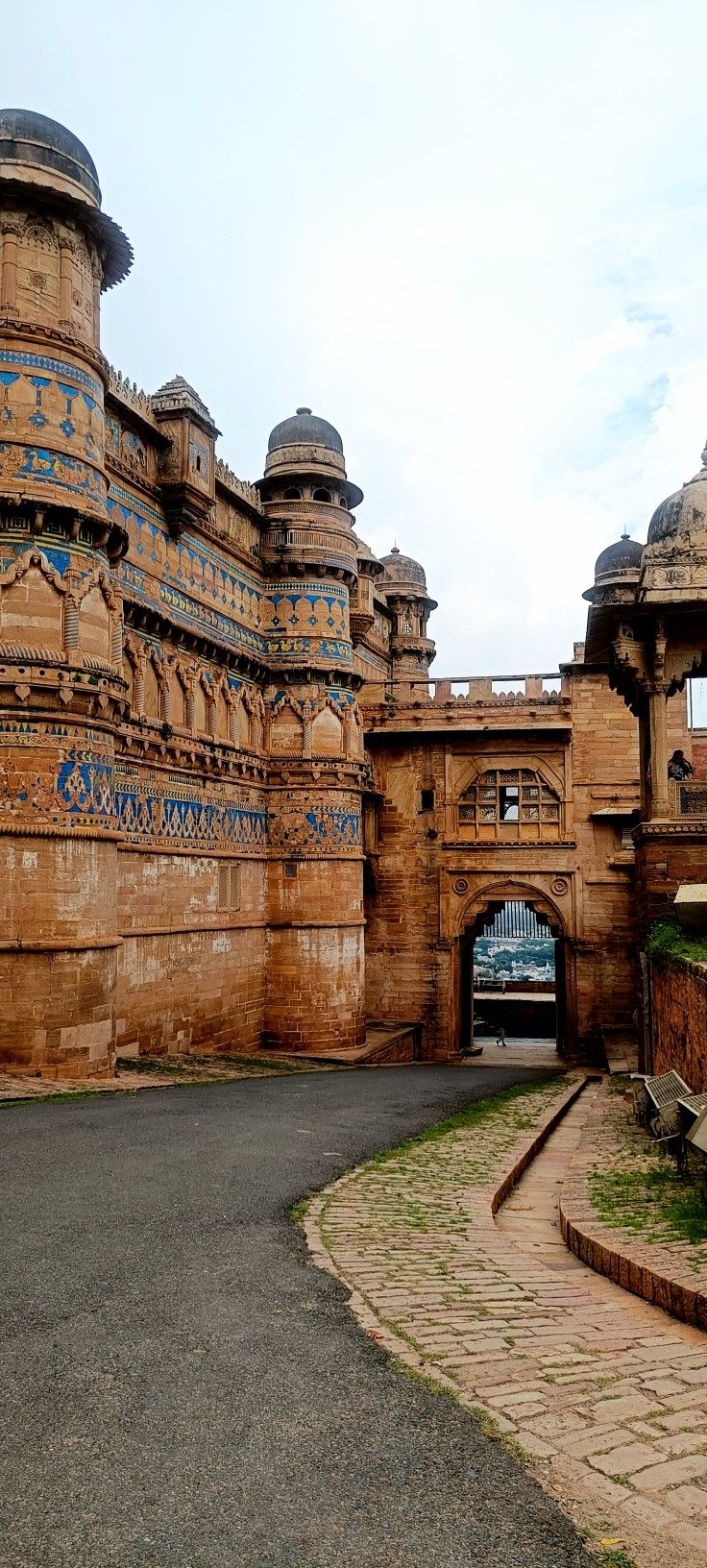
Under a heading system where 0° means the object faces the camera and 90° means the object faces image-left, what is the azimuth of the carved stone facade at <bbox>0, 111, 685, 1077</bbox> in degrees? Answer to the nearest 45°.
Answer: approximately 315°

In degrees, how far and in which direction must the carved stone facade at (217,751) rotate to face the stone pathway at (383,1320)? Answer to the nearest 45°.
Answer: approximately 45° to its right
